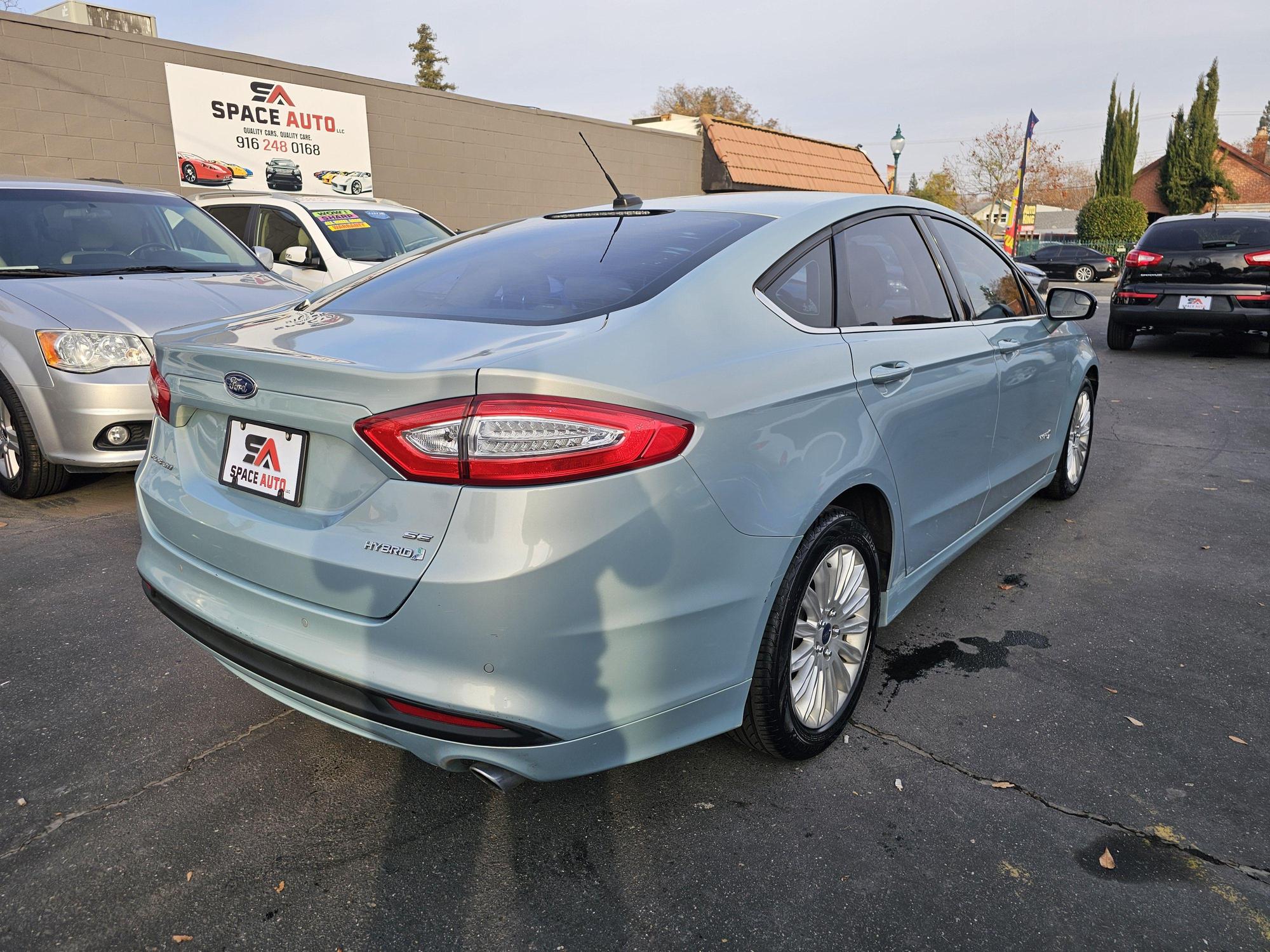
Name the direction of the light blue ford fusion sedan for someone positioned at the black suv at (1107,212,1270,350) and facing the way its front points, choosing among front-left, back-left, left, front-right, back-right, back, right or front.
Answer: back

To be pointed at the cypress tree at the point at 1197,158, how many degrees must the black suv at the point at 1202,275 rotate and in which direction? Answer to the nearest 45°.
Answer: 0° — it already faces it

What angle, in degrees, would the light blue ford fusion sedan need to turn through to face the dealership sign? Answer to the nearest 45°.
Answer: approximately 45° to its left

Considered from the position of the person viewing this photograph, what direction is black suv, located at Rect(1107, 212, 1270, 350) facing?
facing away from the viewer

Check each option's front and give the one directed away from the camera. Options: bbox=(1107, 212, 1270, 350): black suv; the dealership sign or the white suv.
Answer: the black suv

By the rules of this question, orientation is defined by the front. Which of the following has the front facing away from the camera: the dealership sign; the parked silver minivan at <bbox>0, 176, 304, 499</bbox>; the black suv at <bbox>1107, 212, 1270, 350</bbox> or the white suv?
the black suv

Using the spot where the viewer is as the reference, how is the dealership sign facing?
facing the viewer and to the right of the viewer

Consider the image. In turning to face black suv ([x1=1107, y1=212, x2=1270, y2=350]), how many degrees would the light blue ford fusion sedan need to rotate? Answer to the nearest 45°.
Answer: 0° — it already faces it

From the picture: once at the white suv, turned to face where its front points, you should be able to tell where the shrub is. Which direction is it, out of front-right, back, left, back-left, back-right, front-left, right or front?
left

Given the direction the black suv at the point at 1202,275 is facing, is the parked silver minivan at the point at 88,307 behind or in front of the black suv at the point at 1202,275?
behind

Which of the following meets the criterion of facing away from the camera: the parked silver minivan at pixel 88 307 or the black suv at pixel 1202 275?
the black suv

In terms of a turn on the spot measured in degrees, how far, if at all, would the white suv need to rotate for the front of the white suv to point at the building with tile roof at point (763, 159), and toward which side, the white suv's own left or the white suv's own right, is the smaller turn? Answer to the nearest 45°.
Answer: approximately 90° to the white suv's own left
